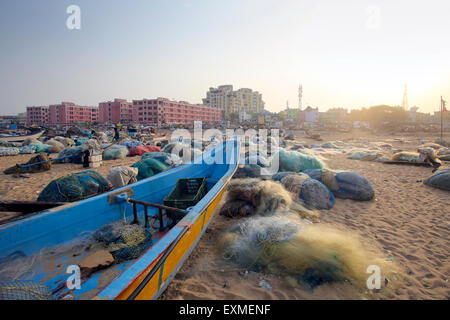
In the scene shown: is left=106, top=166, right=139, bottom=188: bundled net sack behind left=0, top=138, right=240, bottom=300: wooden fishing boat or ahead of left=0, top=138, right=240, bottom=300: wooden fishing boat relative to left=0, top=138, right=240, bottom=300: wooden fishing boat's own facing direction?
ahead

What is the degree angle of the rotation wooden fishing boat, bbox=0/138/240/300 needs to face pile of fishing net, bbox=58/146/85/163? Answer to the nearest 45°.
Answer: approximately 45° to its left

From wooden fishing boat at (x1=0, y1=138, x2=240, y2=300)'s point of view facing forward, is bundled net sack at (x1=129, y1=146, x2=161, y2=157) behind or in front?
in front

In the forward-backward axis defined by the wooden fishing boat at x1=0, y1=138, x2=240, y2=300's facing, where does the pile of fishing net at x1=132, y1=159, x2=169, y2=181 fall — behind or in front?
in front

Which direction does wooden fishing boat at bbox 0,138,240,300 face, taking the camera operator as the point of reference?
facing away from the viewer and to the right of the viewer

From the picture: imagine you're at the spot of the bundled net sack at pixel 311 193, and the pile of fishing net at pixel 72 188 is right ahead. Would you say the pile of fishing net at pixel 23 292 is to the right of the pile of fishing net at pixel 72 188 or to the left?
left

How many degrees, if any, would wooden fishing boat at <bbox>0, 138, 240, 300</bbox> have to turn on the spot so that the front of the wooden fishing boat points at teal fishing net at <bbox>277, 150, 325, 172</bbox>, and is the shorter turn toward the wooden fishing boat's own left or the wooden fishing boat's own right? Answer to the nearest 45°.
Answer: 0° — it already faces it

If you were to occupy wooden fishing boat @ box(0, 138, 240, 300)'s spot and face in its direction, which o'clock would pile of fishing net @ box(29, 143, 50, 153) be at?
The pile of fishing net is roughly at 10 o'clock from the wooden fishing boat.

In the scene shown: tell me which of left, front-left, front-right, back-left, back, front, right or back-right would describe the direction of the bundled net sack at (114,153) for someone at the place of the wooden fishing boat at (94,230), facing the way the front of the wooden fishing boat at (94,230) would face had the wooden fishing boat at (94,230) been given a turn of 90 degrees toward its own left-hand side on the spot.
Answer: front-right
